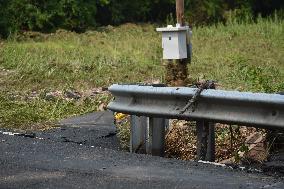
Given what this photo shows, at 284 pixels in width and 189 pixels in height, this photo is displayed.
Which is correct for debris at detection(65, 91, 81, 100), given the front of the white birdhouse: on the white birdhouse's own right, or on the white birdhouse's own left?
on the white birdhouse's own right

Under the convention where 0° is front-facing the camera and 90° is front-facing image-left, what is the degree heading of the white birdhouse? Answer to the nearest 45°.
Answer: approximately 45°
